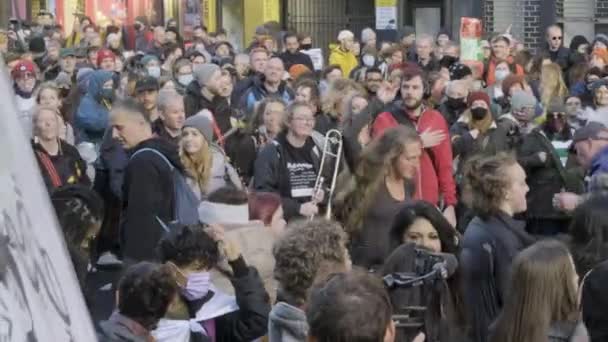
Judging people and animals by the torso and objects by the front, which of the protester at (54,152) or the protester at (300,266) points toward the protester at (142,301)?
the protester at (54,152)

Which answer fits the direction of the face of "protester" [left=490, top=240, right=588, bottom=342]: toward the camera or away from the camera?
away from the camera

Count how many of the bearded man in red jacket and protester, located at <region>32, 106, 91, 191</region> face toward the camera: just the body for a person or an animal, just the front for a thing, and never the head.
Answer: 2

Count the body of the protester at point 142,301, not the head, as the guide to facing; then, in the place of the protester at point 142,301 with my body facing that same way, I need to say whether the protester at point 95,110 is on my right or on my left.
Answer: on my left

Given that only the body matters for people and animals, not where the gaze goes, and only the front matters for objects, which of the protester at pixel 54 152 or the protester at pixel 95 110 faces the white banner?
the protester at pixel 54 152

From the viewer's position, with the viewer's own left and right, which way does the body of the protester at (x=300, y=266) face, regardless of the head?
facing away from the viewer and to the right of the viewer

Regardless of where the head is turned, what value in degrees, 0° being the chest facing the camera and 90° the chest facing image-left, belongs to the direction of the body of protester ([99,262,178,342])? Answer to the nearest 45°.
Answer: approximately 225°

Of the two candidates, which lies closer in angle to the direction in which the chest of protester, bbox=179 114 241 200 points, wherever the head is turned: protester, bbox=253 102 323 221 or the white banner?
the white banner
